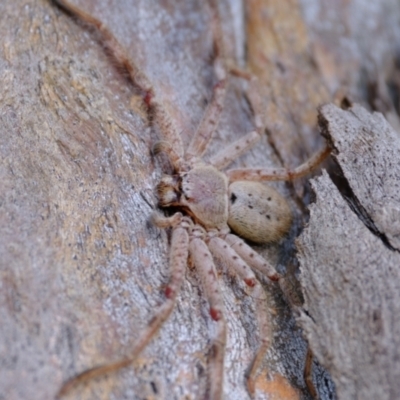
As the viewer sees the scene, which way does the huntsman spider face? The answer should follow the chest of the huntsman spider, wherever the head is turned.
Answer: to the viewer's left
